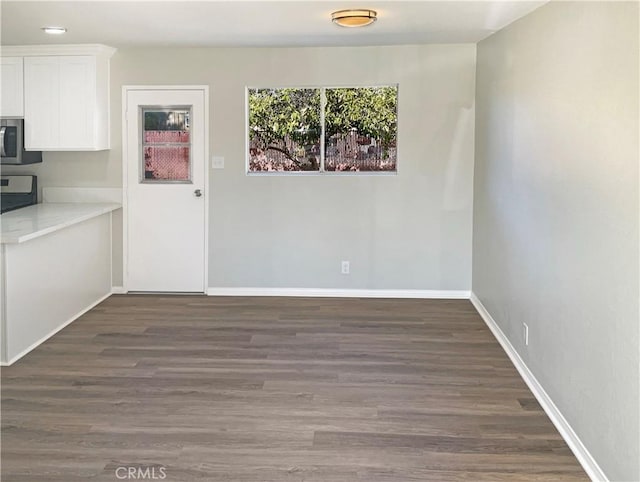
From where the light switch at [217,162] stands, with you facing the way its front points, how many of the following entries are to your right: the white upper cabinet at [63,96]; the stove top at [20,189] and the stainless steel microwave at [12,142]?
3

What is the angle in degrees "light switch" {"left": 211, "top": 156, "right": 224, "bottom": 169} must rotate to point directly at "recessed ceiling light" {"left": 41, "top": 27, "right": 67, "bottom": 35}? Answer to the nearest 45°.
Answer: approximately 45° to its right

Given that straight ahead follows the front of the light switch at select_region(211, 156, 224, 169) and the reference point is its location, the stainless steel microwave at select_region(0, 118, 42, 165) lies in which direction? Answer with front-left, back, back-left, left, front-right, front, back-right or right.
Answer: right

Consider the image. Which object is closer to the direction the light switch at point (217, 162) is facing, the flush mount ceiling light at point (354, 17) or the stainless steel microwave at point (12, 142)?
the flush mount ceiling light

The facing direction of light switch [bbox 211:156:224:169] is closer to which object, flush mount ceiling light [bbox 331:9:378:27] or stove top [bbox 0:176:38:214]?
the flush mount ceiling light

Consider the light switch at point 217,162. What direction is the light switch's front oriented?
toward the camera

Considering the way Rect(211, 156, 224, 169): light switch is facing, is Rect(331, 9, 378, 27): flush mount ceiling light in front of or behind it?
in front

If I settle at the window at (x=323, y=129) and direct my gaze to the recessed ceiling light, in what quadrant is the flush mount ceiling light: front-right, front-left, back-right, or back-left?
front-left

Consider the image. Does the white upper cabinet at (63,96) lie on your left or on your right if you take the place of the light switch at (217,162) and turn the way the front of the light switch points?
on your right

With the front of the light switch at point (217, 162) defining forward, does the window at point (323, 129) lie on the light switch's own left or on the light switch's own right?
on the light switch's own left

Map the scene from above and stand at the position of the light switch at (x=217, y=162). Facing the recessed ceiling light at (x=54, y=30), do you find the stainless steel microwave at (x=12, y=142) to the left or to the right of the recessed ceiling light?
right

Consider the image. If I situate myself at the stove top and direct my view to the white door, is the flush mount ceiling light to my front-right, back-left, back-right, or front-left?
front-right

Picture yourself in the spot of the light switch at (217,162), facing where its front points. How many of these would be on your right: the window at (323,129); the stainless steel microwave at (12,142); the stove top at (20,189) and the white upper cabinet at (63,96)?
3

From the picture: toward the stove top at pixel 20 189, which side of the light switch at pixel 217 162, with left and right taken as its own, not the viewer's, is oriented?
right

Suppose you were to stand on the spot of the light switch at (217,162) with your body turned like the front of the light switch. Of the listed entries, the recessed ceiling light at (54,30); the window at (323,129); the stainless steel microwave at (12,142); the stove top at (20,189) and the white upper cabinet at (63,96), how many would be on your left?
1
